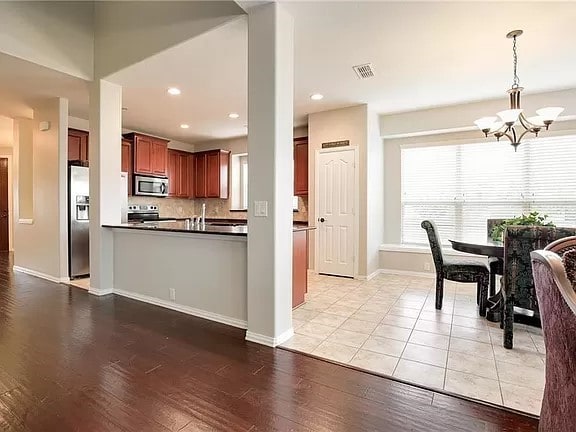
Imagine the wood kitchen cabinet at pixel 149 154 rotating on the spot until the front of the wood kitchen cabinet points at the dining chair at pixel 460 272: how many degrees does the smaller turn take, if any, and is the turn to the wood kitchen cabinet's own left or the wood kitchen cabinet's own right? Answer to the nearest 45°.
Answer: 0° — it already faces it

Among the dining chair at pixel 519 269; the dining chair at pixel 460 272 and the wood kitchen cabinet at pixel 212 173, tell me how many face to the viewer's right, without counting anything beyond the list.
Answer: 1

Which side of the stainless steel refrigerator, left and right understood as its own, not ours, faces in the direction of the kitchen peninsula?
front

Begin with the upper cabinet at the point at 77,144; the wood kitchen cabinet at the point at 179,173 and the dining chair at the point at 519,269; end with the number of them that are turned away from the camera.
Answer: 1

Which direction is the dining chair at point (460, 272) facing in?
to the viewer's right

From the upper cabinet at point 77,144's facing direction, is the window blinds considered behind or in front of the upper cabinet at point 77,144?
in front

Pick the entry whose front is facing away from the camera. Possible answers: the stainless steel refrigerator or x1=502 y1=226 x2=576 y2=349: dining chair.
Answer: the dining chair

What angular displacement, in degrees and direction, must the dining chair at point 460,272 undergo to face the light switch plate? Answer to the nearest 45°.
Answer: approximately 135° to its right

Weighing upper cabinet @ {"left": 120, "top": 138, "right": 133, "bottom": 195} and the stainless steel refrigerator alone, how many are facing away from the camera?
0

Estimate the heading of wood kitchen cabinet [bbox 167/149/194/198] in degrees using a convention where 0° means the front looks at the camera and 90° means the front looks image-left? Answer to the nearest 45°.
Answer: approximately 315°

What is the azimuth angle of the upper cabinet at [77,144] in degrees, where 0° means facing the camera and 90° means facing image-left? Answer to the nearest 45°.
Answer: approximately 315°

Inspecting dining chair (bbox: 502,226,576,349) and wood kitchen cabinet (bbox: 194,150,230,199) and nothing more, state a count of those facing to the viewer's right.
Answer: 0
